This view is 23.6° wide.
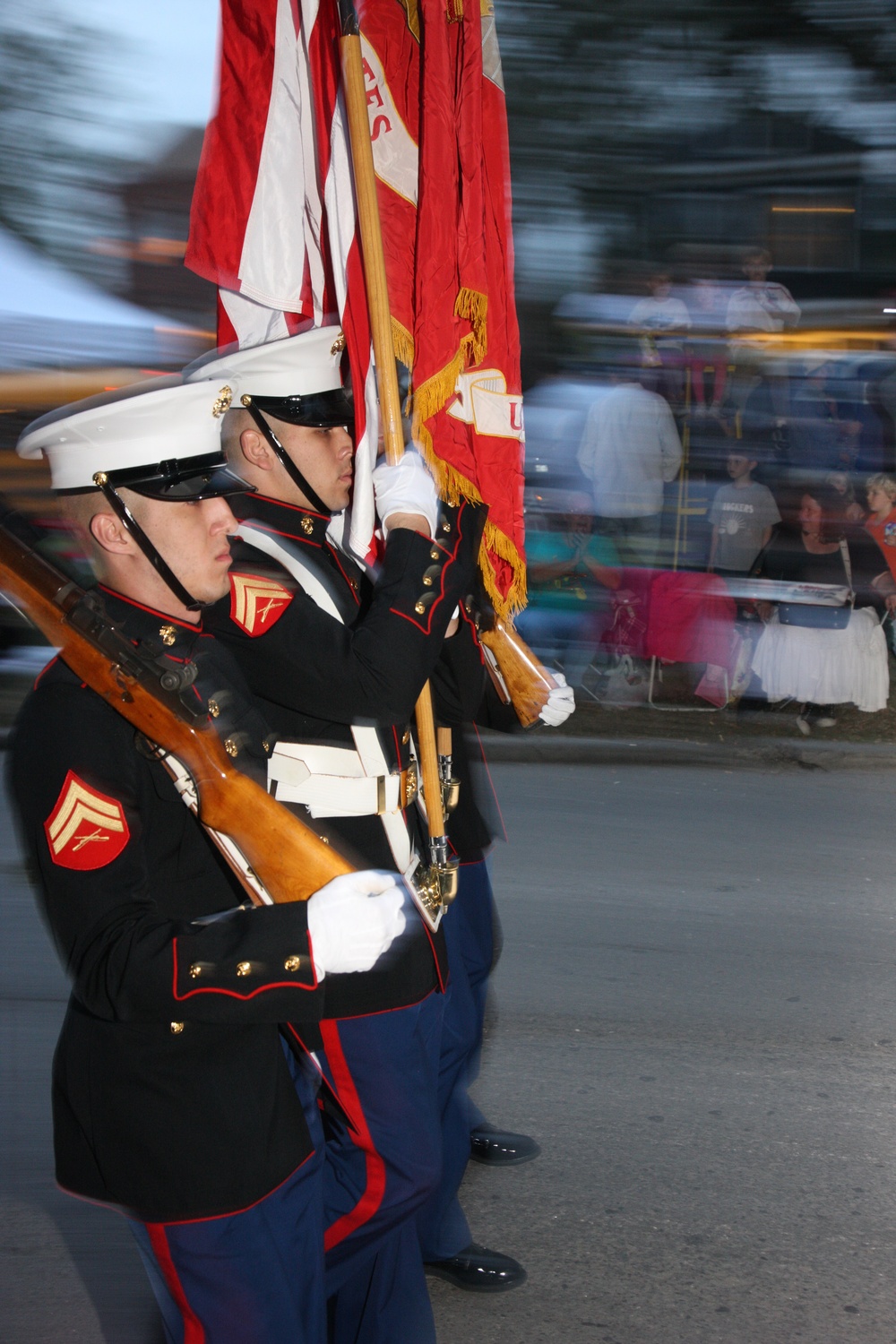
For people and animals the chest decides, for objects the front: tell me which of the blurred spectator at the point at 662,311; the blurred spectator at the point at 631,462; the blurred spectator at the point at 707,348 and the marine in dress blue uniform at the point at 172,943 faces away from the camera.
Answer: the blurred spectator at the point at 631,462

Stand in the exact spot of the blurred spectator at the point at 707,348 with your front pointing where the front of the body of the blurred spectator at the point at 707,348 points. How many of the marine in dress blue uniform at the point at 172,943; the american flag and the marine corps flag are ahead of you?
3

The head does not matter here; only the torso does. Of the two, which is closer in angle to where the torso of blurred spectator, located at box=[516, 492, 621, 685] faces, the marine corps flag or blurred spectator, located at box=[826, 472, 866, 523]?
the marine corps flag

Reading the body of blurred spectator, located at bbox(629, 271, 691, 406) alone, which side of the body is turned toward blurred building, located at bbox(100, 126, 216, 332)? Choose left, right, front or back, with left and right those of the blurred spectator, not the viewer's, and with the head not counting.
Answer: right

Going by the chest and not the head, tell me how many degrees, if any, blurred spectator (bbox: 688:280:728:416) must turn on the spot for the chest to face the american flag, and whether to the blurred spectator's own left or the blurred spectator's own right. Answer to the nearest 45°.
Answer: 0° — they already face it

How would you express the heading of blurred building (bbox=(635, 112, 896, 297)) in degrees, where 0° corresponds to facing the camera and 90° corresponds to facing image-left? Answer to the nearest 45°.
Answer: approximately 0°
